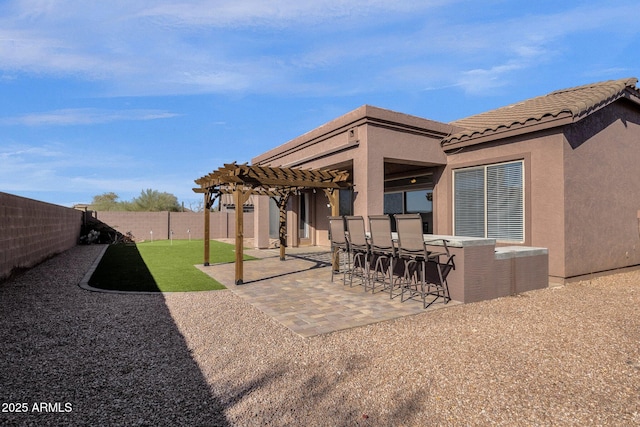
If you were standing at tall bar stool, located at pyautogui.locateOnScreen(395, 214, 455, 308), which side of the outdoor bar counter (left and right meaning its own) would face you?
front

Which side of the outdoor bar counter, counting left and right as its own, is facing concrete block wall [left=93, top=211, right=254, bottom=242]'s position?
right

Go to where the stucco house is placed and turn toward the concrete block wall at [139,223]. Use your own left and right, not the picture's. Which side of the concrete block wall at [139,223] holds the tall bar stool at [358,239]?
left

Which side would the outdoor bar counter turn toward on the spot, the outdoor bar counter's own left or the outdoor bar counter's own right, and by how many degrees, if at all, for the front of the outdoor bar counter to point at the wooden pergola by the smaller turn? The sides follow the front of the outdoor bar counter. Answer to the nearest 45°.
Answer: approximately 45° to the outdoor bar counter's own right

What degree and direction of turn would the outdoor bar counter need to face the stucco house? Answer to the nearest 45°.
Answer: approximately 135° to its right

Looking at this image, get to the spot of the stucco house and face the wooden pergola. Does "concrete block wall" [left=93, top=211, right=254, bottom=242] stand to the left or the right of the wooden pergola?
right

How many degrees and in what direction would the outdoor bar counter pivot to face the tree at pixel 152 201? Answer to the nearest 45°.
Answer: approximately 90° to its right

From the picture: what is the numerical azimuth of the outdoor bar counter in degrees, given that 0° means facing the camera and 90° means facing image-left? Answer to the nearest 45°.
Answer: approximately 45°

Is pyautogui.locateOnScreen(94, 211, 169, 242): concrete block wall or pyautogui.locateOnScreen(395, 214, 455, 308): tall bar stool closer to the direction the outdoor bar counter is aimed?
the tall bar stool

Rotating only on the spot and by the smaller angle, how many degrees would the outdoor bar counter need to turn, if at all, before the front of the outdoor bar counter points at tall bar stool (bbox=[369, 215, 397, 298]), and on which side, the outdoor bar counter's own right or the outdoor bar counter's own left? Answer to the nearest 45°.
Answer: approximately 45° to the outdoor bar counter's own right

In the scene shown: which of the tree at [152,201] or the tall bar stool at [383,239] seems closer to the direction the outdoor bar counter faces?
the tall bar stool
